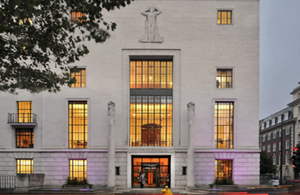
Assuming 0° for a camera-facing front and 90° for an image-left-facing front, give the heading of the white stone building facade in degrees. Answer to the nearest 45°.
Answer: approximately 0°

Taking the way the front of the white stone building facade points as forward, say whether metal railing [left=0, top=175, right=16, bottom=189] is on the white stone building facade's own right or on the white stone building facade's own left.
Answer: on the white stone building facade's own right
